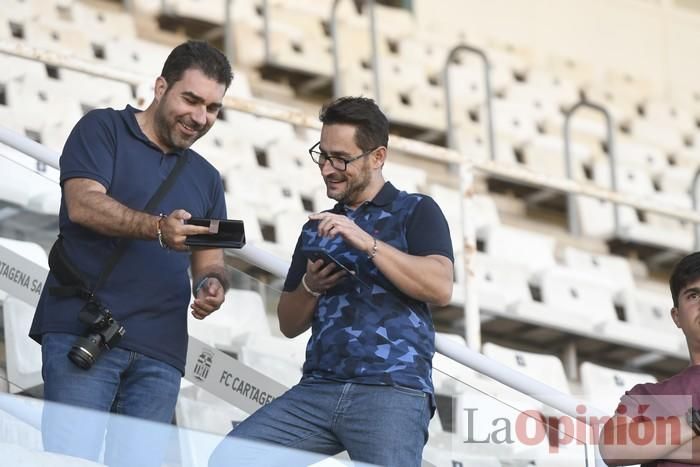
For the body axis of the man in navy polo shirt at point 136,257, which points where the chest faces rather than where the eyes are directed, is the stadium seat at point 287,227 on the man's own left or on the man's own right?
on the man's own left

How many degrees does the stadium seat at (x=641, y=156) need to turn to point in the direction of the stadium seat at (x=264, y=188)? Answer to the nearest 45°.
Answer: approximately 90° to its right

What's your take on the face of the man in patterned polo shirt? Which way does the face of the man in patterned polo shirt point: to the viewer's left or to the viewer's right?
to the viewer's left

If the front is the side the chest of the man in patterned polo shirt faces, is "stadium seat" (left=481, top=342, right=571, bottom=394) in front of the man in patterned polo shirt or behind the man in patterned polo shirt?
behind

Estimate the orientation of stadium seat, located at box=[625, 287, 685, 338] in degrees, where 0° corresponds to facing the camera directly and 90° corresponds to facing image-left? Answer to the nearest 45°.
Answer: approximately 315°

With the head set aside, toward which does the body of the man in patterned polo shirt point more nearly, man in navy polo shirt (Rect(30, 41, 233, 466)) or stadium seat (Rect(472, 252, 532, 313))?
the man in navy polo shirt

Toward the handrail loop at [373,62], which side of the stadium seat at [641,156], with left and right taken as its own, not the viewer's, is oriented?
right

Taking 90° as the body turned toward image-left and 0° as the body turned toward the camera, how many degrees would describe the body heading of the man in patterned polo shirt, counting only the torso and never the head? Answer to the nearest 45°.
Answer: approximately 45°

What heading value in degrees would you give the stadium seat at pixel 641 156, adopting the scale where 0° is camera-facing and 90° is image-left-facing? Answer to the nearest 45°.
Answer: approximately 315°

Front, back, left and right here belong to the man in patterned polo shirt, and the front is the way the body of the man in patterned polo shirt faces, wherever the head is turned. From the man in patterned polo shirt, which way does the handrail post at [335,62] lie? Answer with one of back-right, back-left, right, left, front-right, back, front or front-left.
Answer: back-right
